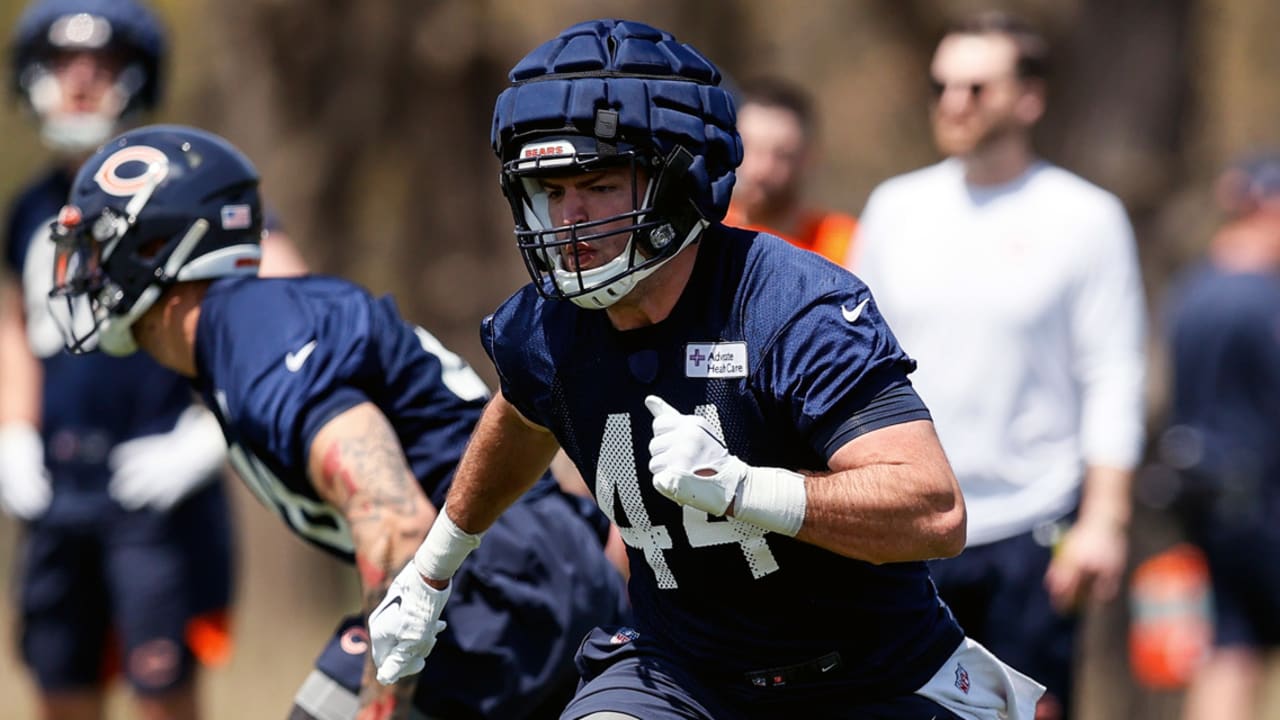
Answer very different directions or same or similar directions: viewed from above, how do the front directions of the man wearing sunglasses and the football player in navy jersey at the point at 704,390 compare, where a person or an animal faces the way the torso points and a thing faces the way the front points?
same or similar directions

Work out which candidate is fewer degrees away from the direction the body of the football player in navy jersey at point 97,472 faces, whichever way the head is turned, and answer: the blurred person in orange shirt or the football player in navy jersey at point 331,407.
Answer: the football player in navy jersey

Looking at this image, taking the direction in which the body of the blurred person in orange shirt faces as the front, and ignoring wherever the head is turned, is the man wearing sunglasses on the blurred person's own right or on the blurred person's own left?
on the blurred person's own left

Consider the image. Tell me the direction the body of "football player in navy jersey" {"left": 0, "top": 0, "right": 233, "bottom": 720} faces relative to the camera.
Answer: toward the camera

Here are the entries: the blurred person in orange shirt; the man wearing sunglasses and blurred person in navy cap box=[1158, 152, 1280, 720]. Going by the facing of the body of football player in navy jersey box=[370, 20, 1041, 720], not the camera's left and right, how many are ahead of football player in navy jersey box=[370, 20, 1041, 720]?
0

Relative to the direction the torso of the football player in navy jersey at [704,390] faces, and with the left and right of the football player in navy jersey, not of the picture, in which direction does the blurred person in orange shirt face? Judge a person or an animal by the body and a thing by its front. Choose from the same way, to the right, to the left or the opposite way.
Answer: the same way

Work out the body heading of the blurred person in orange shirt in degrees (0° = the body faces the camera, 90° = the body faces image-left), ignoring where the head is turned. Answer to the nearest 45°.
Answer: approximately 45°

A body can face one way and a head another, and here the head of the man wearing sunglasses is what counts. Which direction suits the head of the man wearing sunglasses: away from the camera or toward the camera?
toward the camera

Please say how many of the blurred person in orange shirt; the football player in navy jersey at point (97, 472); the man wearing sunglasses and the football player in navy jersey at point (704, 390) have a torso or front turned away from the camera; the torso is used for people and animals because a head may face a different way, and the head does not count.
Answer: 0

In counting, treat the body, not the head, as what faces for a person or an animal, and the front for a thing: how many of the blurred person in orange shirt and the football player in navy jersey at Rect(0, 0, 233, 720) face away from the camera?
0

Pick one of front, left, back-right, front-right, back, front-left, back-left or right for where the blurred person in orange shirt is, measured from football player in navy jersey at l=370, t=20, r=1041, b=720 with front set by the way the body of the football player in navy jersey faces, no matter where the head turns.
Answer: back-right

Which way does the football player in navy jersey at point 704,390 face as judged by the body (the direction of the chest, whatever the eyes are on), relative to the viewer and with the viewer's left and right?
facing the viewer and to the left of the viewer

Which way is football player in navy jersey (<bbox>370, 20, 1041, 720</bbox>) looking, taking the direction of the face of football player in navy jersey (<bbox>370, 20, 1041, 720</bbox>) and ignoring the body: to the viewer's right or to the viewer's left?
to the viewer's left

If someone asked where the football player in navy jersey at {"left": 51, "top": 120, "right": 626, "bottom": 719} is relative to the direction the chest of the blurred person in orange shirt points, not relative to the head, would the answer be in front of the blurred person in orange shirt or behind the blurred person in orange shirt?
in front

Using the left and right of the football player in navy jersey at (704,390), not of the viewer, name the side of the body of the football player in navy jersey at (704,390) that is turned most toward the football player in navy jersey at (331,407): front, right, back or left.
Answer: right
